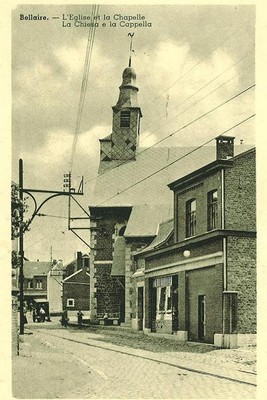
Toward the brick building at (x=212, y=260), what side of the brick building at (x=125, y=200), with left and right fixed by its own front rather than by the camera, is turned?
left

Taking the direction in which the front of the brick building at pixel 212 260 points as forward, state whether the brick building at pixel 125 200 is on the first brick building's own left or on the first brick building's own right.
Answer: on the first brick building's own right

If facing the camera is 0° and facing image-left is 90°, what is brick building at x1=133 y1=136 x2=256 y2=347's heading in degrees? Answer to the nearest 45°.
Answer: approximately 45°
